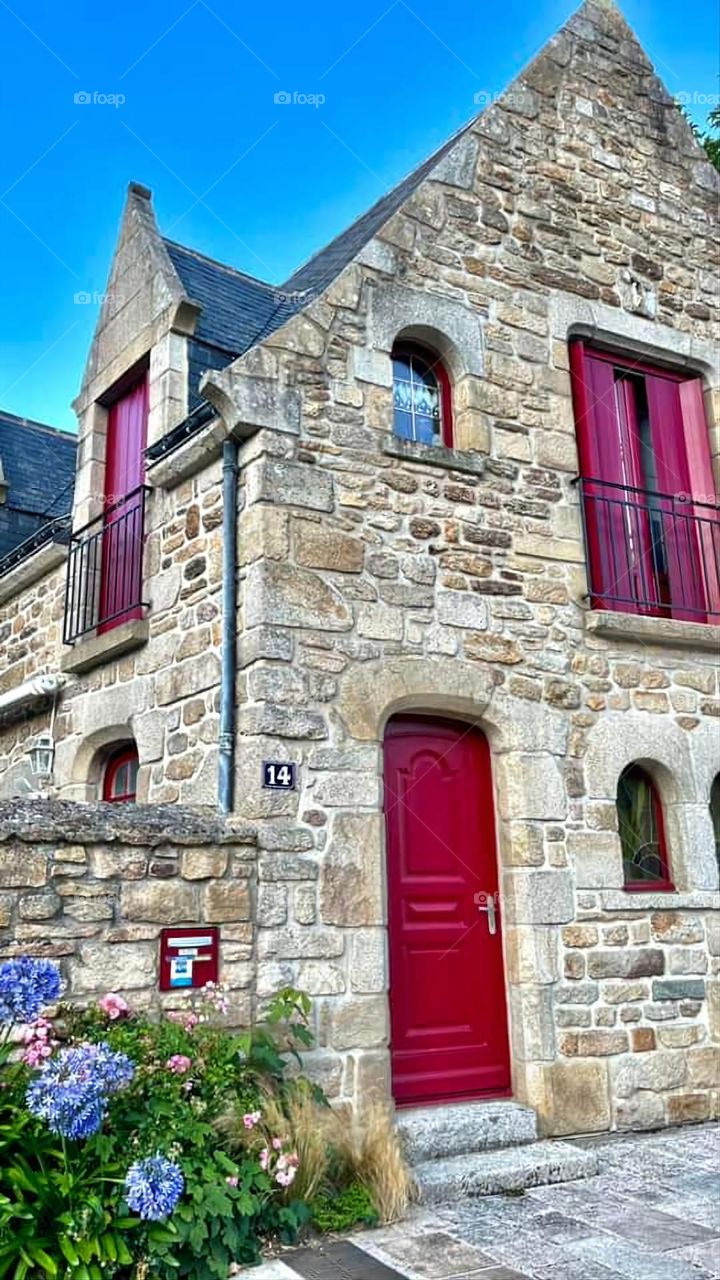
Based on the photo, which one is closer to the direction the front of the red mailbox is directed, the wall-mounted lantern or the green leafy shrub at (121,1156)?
the green leafy shrub

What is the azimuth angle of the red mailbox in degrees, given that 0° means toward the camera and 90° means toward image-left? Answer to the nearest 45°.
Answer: approximately 0°

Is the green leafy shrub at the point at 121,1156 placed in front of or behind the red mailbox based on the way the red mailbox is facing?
in front
